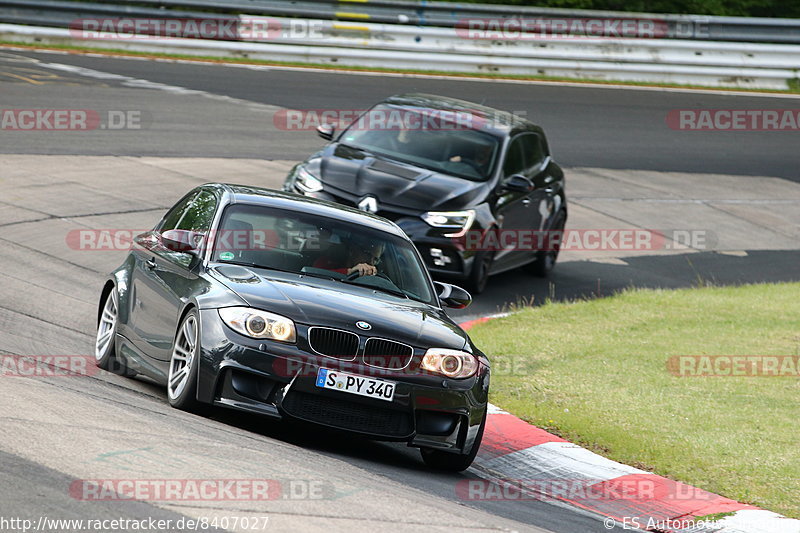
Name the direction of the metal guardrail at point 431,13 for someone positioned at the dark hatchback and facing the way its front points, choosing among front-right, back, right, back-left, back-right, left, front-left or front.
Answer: back-right

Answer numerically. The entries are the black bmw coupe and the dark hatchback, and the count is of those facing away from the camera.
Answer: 0

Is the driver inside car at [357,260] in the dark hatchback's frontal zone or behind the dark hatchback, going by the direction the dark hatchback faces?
frontal zone

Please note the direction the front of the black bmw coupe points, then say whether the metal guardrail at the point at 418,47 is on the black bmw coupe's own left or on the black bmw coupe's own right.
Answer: on the black bmw coupe's own left

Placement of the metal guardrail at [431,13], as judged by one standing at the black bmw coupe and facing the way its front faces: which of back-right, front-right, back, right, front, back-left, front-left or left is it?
back-left

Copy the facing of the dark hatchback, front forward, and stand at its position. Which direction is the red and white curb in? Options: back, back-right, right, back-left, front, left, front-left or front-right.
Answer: front-left

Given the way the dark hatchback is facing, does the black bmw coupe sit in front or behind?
in front

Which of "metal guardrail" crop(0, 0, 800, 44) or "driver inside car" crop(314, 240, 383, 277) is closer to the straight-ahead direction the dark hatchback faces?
the driver inside car

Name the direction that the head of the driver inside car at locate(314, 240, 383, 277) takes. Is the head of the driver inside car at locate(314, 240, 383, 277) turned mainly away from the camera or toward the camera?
toward the camera

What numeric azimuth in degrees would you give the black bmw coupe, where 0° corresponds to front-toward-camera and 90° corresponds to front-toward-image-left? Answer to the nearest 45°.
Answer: approximately 315°

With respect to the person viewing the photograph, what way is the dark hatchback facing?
facing the viewer and to the left of the viewer

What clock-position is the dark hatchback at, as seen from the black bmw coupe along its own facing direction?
The dark hatchback is roughly at 8 o'clock from the black bmw coupe.
